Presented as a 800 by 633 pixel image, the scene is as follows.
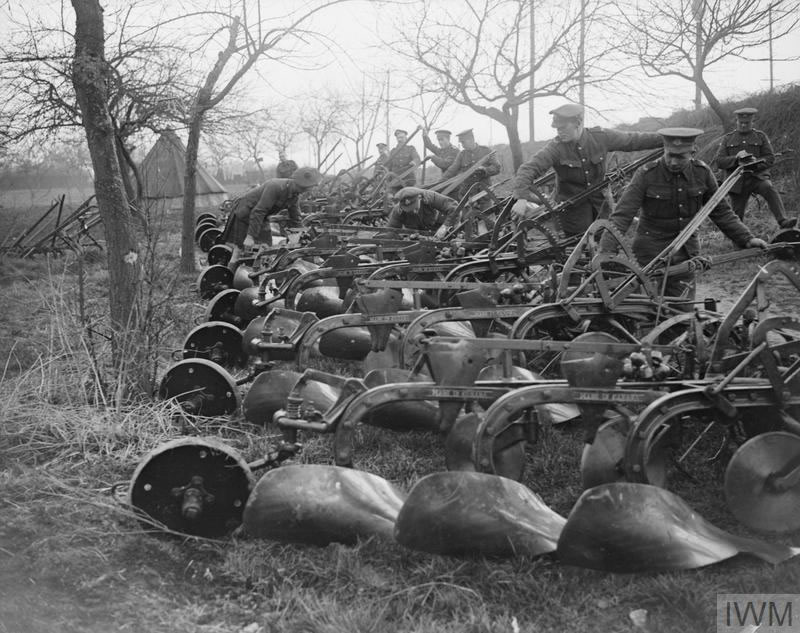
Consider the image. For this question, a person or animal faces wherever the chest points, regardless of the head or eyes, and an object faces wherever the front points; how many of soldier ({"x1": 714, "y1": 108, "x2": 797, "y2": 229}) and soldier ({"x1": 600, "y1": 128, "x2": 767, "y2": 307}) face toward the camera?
2

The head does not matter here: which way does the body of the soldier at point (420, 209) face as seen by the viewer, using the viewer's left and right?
facing the viewer and to the left of the viewer

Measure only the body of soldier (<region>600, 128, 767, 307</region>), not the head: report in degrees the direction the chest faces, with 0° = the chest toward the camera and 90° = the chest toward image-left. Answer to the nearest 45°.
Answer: approximately 0°

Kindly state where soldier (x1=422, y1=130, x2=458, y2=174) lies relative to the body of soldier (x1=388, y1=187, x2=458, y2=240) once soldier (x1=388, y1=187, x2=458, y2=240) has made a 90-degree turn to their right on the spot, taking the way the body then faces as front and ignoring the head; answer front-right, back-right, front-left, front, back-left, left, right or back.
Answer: front-right

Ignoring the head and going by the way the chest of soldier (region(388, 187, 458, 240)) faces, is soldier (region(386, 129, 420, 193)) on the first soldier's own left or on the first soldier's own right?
on the first soldier's own right

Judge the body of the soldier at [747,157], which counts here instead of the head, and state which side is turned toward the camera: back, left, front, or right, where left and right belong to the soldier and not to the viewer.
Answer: front
